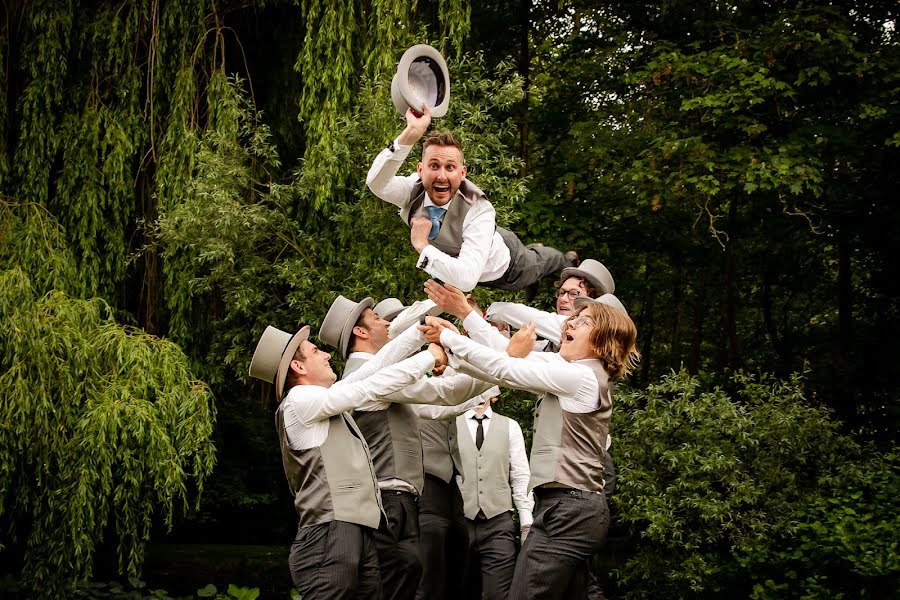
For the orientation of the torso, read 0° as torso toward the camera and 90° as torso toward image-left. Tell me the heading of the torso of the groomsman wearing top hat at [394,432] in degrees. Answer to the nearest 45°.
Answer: approximately 270°

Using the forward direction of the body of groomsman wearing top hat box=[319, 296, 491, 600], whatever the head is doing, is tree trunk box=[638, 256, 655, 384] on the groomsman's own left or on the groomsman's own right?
on the groomsman's own left

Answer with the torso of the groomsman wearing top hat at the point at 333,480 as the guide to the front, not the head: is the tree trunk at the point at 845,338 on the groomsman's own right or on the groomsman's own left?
on the groomsman's own left

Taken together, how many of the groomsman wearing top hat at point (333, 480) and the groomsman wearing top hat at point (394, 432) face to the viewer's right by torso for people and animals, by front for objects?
2

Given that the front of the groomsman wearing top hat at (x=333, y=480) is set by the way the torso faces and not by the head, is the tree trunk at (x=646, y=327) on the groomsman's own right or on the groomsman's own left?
on the groomsman's own left

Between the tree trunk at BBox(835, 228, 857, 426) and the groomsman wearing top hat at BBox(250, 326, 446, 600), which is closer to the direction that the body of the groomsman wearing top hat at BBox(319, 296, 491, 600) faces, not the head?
the tree trunk

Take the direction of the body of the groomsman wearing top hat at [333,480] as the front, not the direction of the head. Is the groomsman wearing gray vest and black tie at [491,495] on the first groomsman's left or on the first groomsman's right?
on the first groomsman's left

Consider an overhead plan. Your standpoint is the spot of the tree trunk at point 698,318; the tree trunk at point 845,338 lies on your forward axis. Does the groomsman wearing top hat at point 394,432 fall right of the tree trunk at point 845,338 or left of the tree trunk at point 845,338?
right

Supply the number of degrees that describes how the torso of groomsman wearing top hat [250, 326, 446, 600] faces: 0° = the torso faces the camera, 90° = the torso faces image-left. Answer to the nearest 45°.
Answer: approximately 270°

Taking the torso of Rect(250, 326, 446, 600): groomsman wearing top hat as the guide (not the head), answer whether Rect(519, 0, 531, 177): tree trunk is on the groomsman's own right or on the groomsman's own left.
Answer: on the groomsman's own left

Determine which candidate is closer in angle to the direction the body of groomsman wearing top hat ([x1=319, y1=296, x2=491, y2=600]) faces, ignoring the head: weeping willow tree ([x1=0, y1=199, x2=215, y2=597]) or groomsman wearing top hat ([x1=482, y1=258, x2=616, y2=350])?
the groomsman wearing top hat
